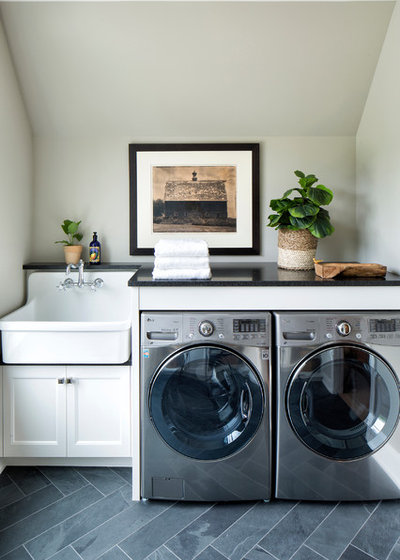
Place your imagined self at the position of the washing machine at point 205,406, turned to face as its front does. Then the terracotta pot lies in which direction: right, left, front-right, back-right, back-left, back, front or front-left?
back-right

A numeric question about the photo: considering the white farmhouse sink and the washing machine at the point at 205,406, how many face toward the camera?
2

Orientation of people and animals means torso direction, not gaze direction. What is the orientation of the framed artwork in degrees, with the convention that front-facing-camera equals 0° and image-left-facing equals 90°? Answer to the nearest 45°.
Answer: approximately 0°

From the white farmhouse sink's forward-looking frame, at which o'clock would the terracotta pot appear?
The terracotta pot is roughly at 6 o'clock from the white farmhouse sink.

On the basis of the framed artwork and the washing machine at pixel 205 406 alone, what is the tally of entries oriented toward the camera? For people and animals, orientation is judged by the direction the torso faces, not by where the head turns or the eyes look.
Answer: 2

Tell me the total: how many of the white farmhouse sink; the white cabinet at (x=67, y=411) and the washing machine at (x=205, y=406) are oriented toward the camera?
3
